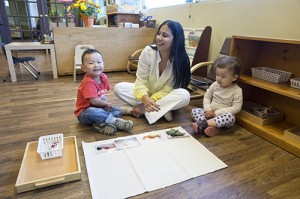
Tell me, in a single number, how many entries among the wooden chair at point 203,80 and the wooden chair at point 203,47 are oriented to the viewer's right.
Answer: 0

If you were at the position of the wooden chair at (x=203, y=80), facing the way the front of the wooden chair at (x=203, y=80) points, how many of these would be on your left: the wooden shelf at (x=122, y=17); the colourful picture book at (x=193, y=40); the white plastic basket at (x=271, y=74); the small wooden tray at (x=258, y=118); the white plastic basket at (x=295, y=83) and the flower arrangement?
3

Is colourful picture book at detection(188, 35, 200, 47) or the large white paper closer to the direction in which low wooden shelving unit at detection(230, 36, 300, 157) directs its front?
the large white paper

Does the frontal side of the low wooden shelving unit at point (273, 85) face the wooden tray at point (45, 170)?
yes

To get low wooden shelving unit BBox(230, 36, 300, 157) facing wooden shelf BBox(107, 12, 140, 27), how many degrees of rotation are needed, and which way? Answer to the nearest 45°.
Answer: approximately 90° to its right

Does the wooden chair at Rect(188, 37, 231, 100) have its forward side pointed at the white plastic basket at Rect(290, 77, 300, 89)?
no

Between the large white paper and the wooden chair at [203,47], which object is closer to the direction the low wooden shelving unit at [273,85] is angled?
the large white paper

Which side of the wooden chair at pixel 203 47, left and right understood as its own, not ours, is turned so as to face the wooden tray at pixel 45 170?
front

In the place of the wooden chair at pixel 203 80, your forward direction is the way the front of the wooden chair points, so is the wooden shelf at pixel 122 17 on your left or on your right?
on your right

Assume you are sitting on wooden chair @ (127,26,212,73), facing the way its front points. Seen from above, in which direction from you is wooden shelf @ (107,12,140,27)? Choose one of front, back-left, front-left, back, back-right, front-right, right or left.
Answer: right

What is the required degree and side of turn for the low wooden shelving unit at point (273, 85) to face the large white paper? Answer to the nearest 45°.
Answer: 0° — it already faces it

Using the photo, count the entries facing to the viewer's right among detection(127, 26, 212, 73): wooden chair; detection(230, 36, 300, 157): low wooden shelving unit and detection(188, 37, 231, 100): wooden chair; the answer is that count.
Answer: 0

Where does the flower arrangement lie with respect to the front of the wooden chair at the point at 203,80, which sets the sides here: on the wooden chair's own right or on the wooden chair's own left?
on the wooden chair's own right

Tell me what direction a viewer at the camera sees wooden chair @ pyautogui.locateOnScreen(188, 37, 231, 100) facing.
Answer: facing the viewer and to the left of the viewer

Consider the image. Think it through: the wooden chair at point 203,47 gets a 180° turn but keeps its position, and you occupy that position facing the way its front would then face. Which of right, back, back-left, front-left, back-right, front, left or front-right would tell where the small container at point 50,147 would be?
back

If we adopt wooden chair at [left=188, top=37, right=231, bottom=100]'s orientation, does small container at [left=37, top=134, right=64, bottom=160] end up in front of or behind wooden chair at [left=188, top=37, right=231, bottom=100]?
in front
